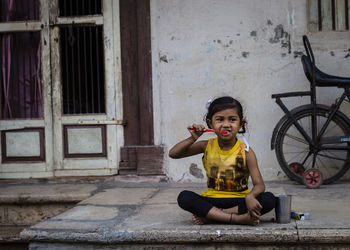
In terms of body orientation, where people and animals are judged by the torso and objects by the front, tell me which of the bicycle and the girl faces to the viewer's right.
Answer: the bicycle

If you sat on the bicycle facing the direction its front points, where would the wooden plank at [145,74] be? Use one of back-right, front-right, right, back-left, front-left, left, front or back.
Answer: back

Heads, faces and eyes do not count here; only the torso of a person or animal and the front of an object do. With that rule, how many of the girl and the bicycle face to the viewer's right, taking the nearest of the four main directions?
1

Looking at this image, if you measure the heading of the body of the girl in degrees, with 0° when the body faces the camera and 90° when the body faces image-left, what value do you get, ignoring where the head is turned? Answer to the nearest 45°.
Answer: approximately 0°

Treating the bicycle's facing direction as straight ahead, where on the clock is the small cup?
The small cup is roughly at 3 o'clock from the bicycle.

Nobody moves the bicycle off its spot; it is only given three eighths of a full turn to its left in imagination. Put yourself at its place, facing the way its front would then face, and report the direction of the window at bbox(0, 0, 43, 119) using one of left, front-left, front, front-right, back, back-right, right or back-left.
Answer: front-left

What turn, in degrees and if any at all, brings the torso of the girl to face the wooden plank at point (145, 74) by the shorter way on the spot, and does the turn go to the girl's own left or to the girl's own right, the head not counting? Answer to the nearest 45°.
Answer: approximately 180°

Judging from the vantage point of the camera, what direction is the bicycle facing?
facing to the right of the viewer

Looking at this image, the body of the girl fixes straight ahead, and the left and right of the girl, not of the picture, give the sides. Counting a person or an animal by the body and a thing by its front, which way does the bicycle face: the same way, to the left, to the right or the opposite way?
to the left

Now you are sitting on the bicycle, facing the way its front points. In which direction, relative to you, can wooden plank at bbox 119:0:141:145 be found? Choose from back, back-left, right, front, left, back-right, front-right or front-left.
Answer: back
